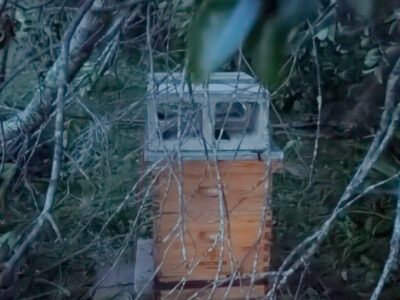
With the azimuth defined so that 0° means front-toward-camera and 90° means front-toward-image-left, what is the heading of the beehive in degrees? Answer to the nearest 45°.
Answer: approximately 0°

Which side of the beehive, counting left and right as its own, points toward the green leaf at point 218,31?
front

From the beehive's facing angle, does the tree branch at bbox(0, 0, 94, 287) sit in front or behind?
in front

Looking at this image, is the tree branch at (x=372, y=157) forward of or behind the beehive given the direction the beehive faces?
forward

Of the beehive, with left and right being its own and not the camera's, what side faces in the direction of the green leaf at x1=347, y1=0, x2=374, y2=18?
front

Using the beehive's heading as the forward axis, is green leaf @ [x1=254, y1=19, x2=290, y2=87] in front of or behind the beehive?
in front

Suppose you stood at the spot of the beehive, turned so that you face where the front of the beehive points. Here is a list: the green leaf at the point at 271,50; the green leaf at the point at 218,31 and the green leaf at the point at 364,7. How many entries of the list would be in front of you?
3
